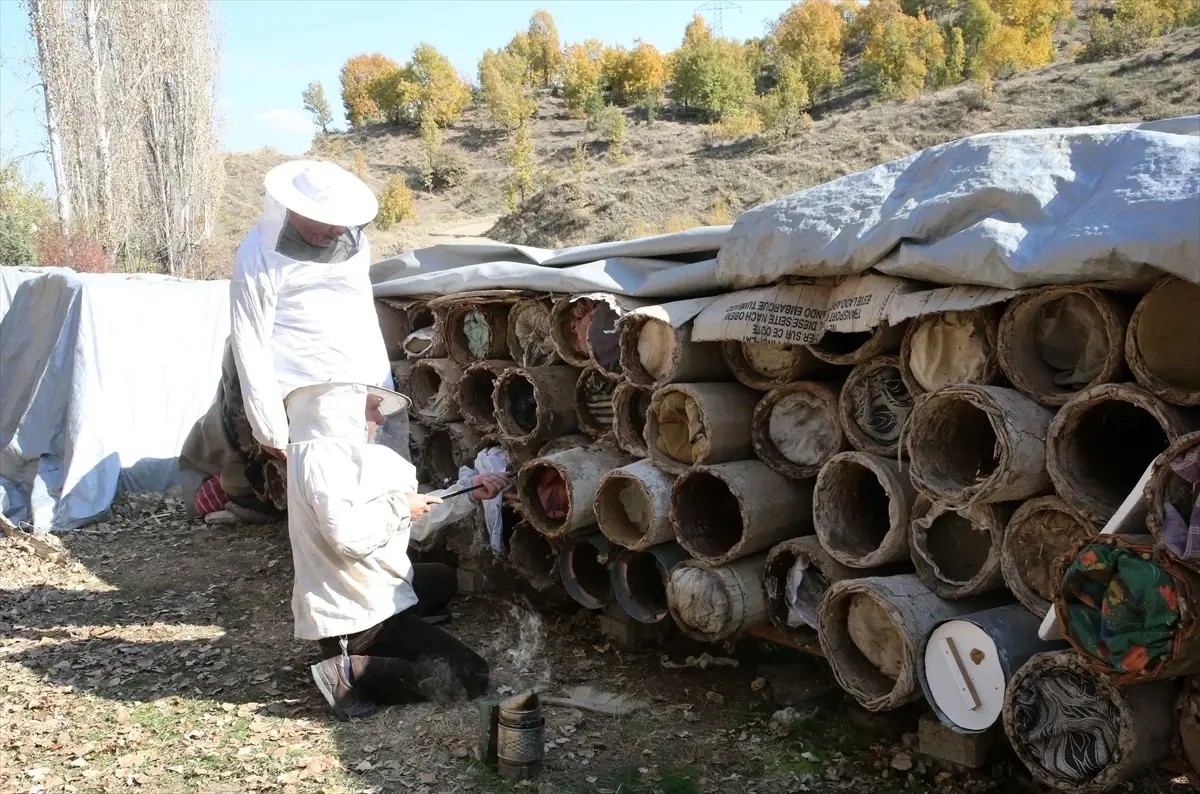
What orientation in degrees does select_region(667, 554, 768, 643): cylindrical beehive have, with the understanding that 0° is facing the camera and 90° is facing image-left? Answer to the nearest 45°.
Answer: approximately 45°

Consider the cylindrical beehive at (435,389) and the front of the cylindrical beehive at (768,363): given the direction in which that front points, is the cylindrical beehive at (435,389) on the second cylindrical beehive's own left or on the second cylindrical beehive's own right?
on the second cylindrical beehive's own right

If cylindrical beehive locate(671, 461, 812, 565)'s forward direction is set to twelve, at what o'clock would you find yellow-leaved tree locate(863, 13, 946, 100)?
The yellow-leaved tree is roughly at 5 o'clock from the cylindrical beehive.

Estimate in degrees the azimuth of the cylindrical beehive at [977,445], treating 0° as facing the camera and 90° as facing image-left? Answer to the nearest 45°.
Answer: approximately 45°

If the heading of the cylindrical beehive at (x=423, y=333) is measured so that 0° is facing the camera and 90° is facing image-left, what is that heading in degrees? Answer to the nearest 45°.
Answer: approximately 45°

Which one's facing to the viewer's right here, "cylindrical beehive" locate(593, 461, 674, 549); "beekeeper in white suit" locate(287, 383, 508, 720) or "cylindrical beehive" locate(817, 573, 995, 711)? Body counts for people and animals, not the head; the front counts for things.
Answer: the beekeeper in white suit

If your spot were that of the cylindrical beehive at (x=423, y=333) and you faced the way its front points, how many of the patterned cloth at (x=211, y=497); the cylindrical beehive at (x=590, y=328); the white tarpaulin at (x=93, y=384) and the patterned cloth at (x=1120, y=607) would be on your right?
2

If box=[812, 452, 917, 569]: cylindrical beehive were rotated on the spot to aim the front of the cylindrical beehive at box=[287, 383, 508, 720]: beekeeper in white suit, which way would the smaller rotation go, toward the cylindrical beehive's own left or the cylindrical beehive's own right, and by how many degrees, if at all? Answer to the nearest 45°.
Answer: approximately 45° to the cylindrical beehive's own right
